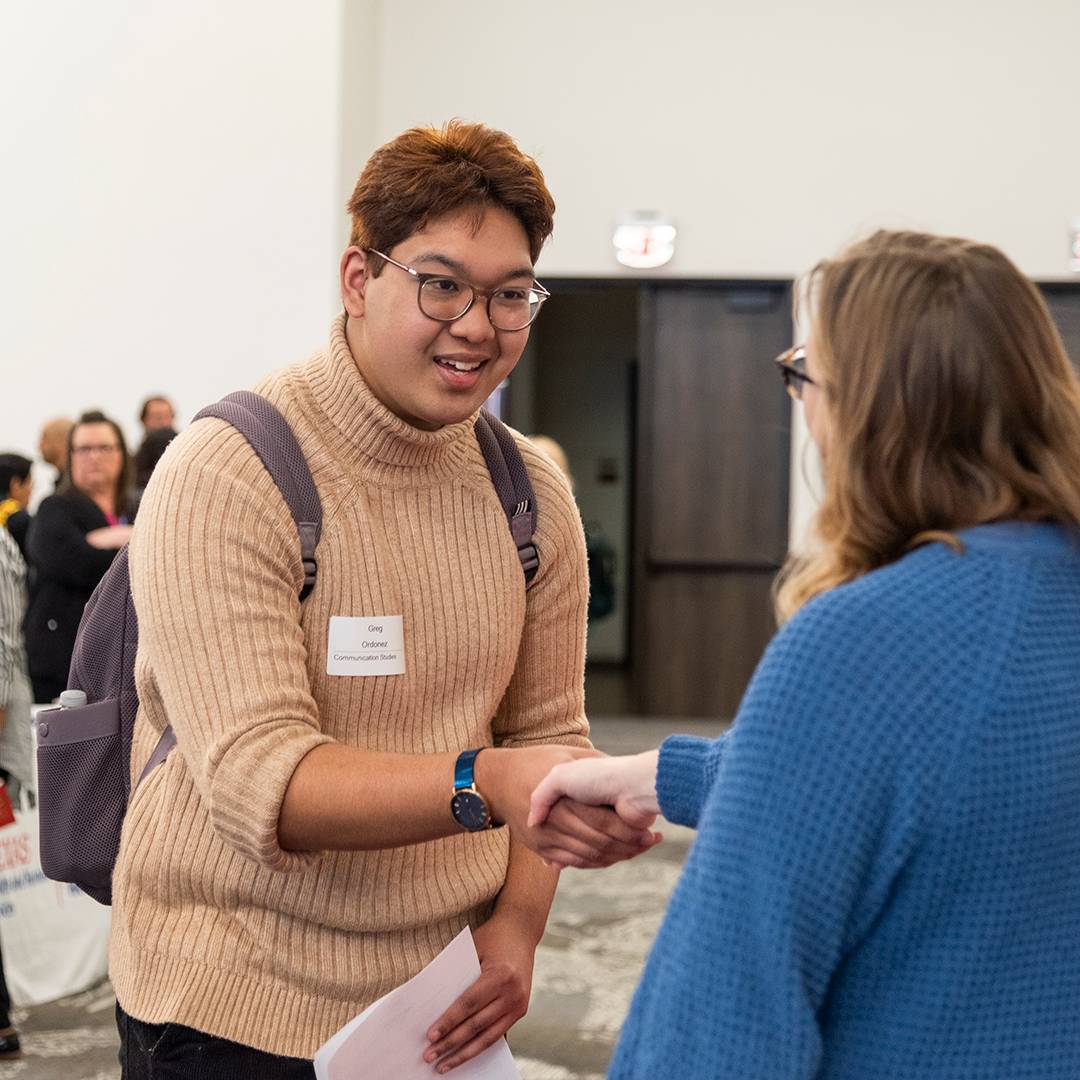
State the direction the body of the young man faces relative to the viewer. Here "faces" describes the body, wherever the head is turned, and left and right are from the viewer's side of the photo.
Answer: facing the viewer and to the right of the viewer

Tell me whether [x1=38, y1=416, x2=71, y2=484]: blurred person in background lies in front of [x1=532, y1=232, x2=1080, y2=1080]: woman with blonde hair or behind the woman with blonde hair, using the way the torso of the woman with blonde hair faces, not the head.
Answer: in front

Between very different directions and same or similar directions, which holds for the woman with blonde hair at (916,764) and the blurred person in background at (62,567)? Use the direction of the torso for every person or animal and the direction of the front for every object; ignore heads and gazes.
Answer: very different directions

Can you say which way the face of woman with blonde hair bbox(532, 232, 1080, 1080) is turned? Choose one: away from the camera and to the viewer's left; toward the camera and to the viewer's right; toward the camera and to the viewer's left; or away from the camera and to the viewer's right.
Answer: away from the camera and to the viewer's left

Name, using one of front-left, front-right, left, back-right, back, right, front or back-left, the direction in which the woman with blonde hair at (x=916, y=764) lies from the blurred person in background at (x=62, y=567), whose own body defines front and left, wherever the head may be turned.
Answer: front-right

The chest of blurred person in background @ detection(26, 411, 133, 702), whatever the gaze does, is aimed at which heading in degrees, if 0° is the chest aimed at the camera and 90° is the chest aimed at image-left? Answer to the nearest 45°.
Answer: approximately 315°

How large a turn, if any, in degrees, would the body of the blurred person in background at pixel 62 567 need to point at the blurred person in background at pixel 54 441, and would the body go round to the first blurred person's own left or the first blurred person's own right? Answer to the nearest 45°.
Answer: approximately 135° to the first blurred person's own left

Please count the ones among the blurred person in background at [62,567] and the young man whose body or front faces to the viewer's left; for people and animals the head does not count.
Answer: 0

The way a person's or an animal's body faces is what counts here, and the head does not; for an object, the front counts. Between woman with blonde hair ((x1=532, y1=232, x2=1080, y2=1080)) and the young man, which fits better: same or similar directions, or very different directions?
very different directions

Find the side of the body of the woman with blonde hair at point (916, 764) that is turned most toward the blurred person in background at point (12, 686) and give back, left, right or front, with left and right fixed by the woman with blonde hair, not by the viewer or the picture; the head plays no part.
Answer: front

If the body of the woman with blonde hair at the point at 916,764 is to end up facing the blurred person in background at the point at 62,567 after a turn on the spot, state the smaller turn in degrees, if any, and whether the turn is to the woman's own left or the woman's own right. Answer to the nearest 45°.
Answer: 0° — they already face them

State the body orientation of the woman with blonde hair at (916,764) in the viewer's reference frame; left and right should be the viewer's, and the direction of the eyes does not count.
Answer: facing away from the viewer and to the left of the viewer

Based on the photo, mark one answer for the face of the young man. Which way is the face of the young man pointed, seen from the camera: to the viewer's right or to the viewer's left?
to the viewer's right
